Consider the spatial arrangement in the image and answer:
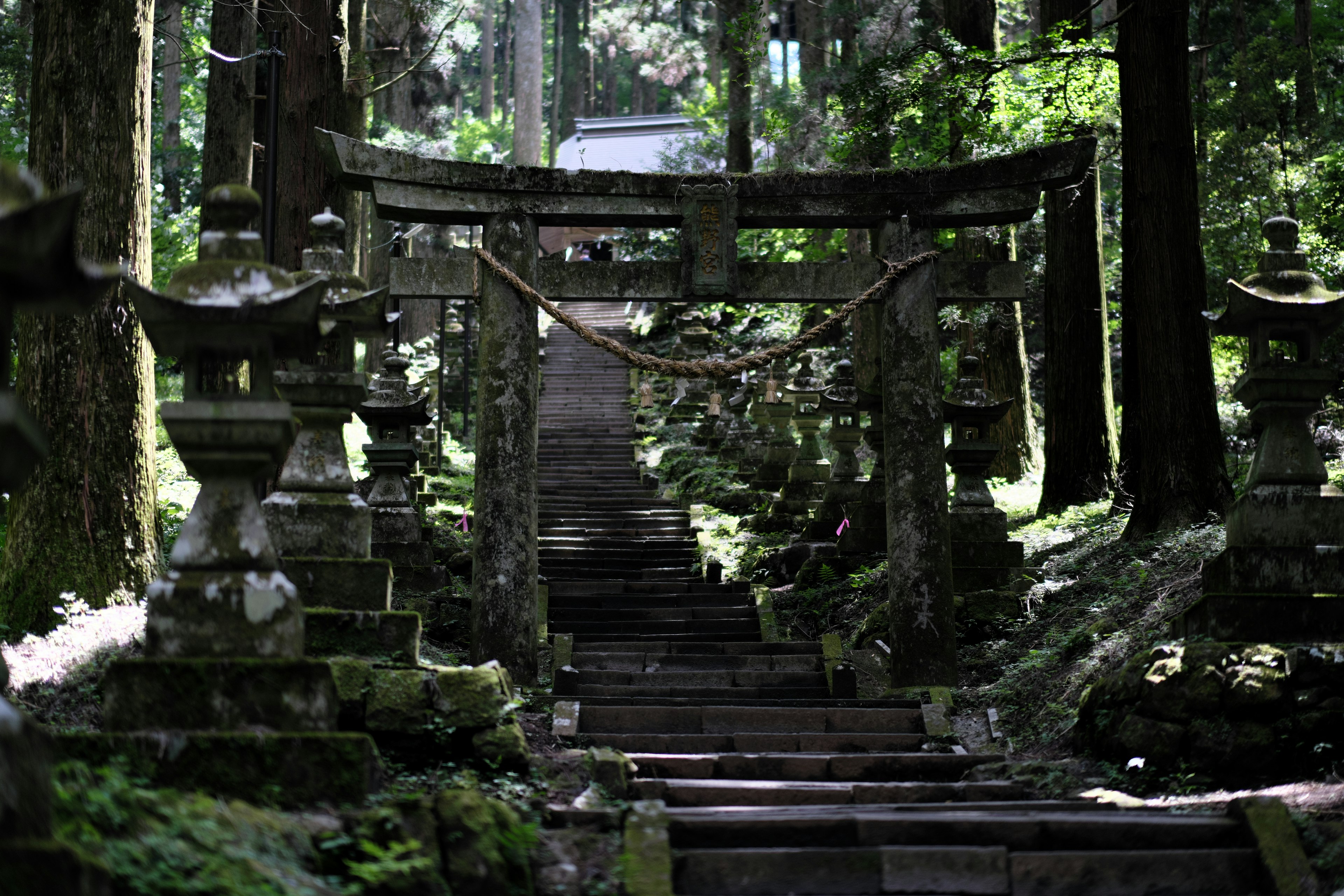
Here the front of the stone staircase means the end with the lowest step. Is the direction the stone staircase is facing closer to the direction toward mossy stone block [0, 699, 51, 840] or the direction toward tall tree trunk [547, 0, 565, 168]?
the mossy stone block

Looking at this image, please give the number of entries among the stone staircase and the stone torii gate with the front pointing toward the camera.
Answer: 2

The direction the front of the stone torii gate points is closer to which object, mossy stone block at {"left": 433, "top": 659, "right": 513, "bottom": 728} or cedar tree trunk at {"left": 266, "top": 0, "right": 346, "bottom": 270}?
the mossy stone block

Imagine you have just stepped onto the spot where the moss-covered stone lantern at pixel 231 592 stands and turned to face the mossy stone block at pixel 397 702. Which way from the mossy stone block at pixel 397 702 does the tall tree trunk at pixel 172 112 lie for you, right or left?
left

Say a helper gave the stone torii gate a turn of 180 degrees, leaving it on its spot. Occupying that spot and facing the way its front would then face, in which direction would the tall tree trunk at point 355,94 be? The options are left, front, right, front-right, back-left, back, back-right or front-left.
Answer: front-left

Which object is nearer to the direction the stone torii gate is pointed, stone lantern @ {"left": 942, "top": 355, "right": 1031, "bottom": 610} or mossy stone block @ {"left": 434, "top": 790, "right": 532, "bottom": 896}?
the mossy stone block

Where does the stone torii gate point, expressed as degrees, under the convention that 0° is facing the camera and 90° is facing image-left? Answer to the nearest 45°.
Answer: approximately 0°

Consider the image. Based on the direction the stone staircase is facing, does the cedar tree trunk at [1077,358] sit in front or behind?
behind

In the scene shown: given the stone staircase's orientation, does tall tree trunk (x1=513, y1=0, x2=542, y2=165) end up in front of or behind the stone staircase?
behind

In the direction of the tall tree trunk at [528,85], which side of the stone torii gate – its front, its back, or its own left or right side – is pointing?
back

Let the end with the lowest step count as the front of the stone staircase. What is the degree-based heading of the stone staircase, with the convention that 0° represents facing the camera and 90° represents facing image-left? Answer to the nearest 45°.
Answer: approximately 0°
